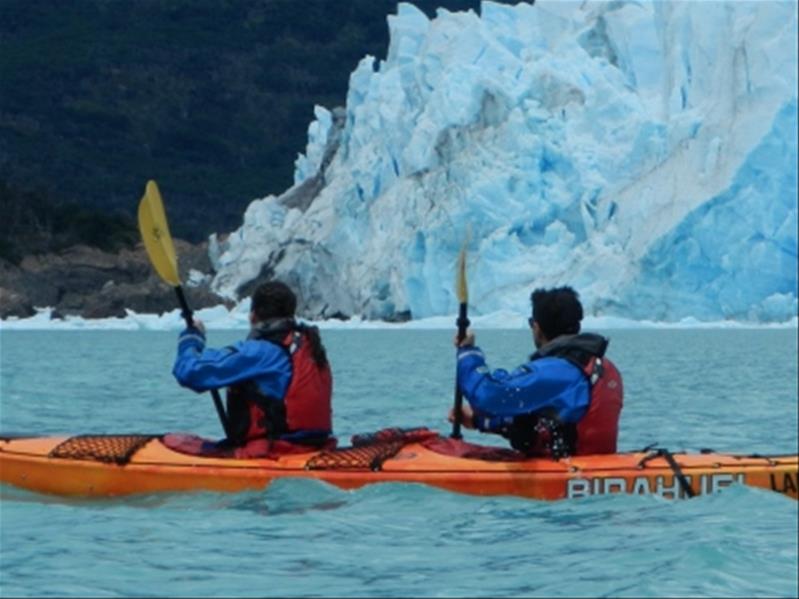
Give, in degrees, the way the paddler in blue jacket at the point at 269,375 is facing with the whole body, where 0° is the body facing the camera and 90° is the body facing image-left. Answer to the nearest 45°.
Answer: approximately 135°

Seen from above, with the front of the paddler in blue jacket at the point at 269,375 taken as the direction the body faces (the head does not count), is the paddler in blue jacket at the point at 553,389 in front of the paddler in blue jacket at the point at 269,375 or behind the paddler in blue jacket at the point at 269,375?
behind

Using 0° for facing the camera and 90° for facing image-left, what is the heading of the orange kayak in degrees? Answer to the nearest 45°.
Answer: approximately 90°
